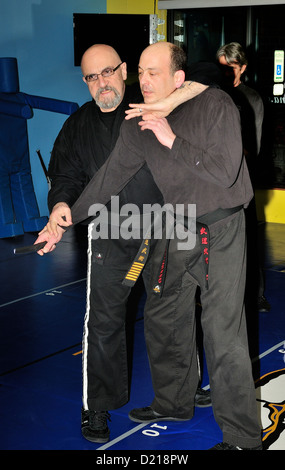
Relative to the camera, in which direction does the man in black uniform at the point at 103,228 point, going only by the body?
toward the camera

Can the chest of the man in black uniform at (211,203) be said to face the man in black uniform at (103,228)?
no

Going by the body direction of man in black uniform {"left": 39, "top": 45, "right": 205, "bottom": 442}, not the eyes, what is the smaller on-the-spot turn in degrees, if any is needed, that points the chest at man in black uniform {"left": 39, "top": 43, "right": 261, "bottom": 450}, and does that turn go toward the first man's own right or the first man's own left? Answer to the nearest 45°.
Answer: approximately 45° to the first man's own left

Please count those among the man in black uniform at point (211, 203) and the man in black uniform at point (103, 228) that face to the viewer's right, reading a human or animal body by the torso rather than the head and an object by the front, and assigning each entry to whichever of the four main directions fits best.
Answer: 0

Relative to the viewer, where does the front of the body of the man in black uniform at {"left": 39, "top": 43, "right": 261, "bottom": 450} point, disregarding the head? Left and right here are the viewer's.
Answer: facing the viewer and to the left of the viewer
